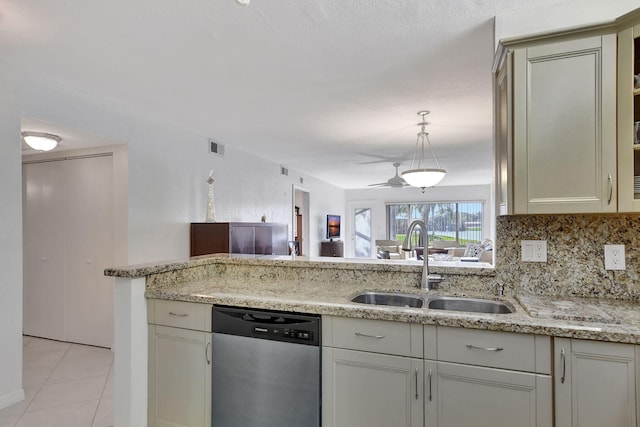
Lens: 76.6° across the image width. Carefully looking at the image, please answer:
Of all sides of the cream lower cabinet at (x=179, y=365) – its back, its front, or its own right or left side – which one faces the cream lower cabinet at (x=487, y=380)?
left

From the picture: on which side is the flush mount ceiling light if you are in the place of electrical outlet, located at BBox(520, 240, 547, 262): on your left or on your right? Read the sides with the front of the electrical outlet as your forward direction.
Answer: on your right

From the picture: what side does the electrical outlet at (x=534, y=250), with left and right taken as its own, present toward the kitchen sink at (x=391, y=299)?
right

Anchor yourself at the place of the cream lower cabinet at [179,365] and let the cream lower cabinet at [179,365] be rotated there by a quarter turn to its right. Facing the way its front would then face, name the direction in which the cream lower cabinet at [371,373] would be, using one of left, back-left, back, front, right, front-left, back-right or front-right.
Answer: back
